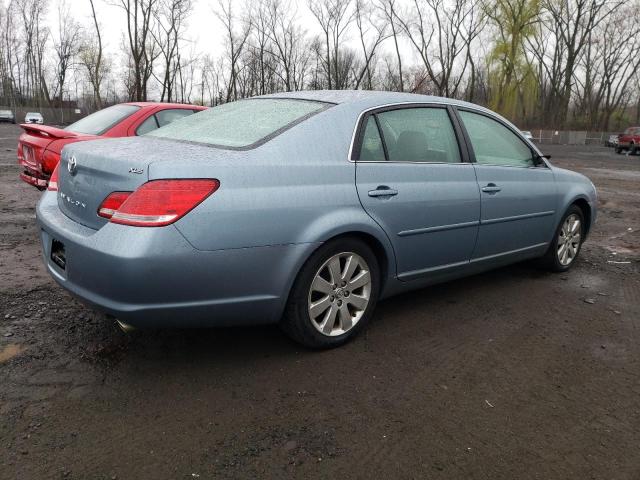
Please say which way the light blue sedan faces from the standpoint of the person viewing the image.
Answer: facing away from the viewer and to the right of the viewer

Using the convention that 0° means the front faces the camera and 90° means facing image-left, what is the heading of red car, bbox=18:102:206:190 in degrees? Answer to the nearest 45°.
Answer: approximately 225°

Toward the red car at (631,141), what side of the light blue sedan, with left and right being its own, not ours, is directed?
front

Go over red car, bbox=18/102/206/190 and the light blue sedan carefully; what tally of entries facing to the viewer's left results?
0

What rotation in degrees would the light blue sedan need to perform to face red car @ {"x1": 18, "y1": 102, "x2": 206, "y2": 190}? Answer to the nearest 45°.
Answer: approximately 90° to its left

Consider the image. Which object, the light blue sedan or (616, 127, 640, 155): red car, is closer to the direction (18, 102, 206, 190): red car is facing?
the red car
